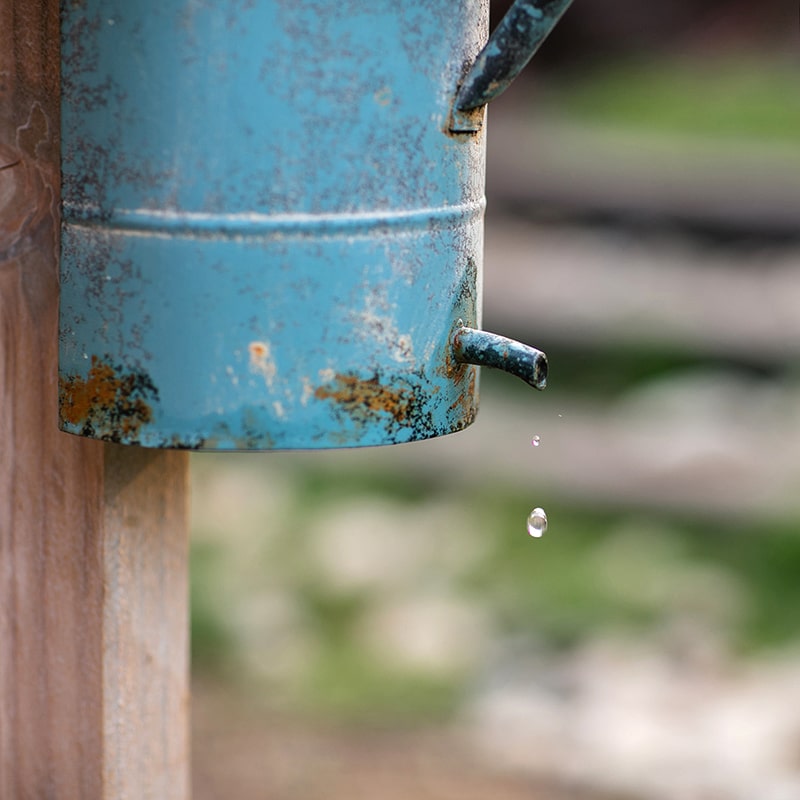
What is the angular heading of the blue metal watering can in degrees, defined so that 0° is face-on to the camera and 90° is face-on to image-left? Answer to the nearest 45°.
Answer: approximately 270°
